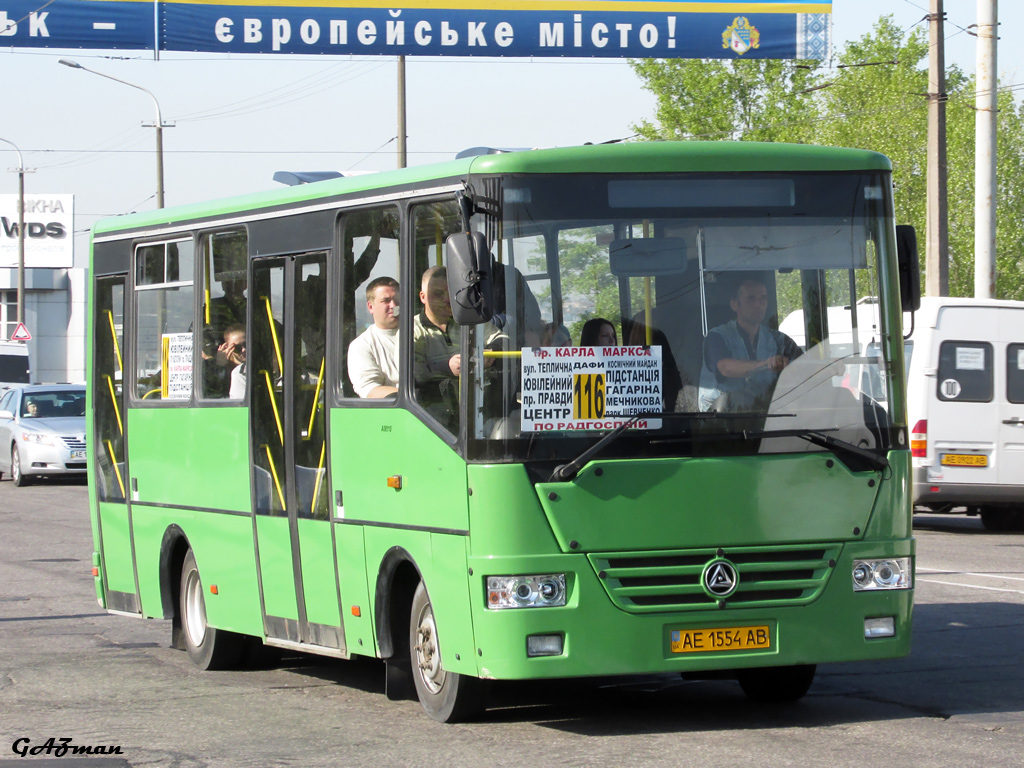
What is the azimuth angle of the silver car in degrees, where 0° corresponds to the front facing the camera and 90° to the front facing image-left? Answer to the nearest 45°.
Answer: approximately 315°

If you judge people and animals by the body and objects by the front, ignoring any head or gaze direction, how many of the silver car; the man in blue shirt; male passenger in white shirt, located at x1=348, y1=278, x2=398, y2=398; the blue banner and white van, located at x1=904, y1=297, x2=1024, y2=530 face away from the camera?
1

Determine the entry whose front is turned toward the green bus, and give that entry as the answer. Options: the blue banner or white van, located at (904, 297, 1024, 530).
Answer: the blue banner

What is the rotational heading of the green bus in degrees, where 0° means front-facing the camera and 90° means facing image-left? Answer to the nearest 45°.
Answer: approximately 315°

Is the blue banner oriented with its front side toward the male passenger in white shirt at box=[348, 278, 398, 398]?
yes

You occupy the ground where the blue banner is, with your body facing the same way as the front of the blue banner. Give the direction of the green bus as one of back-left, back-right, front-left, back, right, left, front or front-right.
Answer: front

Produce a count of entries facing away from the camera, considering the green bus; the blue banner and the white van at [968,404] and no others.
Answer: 1

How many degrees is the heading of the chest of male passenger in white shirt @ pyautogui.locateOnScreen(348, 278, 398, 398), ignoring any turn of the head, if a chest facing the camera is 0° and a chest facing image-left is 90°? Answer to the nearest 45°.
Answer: approximately 315°

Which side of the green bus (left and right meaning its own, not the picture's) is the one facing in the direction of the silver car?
back

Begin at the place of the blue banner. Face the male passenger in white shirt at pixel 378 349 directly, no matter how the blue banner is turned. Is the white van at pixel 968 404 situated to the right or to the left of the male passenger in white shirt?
left

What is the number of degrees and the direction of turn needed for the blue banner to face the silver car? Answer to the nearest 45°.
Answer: approximately 135° to its right

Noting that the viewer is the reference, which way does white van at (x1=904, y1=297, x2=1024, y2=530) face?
facing away from the viewer

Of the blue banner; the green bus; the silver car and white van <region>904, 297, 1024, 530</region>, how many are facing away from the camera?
1

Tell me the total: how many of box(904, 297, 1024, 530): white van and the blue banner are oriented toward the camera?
1

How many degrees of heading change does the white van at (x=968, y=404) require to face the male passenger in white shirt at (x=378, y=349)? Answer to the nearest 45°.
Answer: approximately 180°

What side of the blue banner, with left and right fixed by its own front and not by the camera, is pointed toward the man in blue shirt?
front
